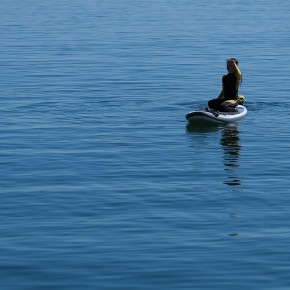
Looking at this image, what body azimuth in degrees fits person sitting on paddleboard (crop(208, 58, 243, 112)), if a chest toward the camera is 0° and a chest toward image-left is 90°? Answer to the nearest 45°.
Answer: approximately 45°
